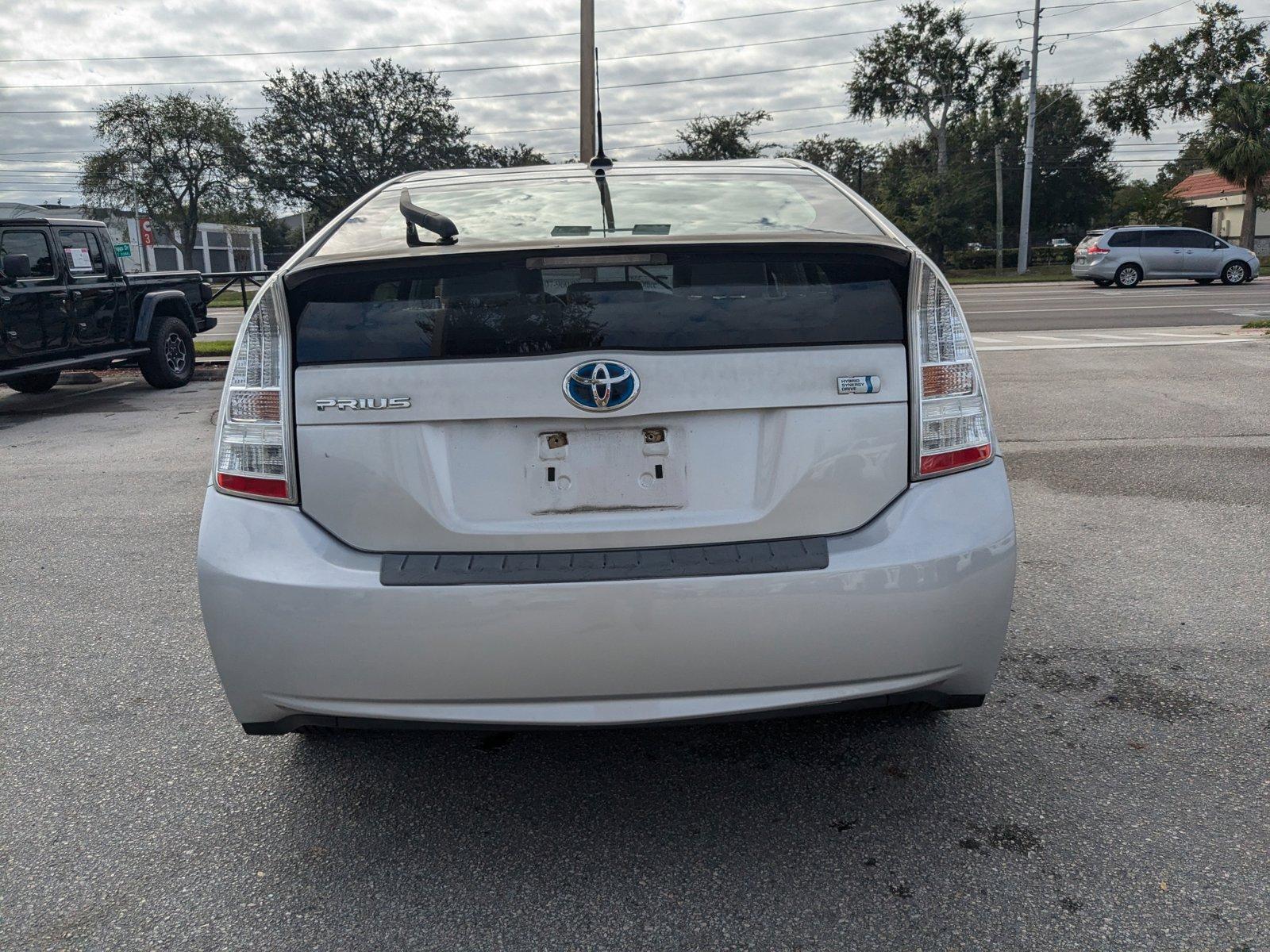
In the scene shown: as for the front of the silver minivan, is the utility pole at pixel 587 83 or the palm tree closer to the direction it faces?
the palm tree

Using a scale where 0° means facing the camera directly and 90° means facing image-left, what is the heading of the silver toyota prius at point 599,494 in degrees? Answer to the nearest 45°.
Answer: approximately 180°

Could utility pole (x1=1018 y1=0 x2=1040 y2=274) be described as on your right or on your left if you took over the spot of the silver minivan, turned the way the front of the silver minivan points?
on your left

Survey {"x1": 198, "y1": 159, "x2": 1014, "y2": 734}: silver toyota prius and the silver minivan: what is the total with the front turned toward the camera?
0

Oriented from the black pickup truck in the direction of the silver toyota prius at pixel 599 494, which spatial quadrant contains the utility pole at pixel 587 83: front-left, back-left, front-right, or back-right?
back-left

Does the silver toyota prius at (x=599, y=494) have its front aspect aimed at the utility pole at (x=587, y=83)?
yes

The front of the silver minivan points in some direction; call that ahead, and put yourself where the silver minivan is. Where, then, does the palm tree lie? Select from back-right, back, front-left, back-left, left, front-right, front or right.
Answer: front-left

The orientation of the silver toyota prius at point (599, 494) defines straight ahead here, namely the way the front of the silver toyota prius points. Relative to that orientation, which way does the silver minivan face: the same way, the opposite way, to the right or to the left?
to the right

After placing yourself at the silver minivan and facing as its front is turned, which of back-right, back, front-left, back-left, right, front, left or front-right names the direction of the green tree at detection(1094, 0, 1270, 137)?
front-left

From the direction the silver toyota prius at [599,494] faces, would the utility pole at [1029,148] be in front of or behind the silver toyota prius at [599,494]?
in front

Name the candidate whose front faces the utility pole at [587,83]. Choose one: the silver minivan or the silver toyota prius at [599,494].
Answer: the silver toyota prius

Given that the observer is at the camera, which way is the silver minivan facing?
facing away from the viewer and to the right of the viewer

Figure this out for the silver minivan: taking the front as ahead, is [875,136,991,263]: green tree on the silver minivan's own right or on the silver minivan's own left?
on the silver minivan's own left

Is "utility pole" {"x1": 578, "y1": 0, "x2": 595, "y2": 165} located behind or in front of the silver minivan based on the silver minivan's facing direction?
behind
